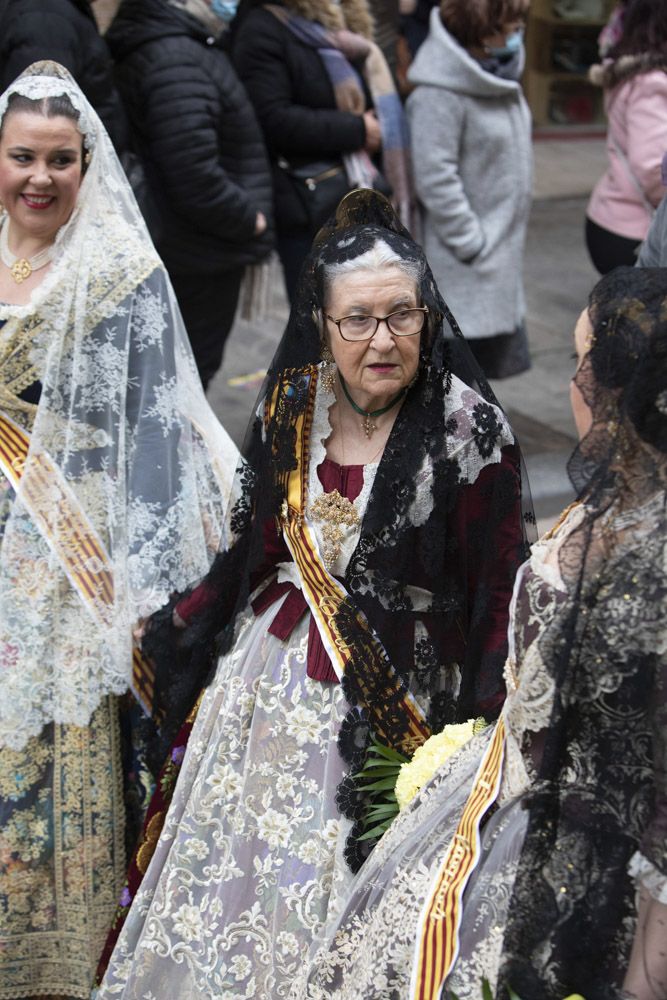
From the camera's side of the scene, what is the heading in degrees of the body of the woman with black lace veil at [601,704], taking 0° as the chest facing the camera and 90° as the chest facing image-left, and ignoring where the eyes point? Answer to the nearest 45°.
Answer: approximately 135°

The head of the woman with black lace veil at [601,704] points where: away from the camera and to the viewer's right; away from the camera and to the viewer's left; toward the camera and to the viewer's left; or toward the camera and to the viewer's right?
away from the camera and to the viewer's left

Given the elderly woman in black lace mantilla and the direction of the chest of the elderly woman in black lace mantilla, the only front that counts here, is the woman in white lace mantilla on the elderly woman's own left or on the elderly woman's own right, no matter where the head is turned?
on the elderly woman's own right

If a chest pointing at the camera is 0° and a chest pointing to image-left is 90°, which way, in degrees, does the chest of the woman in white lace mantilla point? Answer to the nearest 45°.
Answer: approximately 45°

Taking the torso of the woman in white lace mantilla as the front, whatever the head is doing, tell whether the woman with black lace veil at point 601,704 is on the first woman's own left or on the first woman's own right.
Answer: on the first woman's own left

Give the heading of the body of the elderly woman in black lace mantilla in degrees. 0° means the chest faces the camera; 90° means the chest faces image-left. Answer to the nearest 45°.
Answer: approximately 45°
